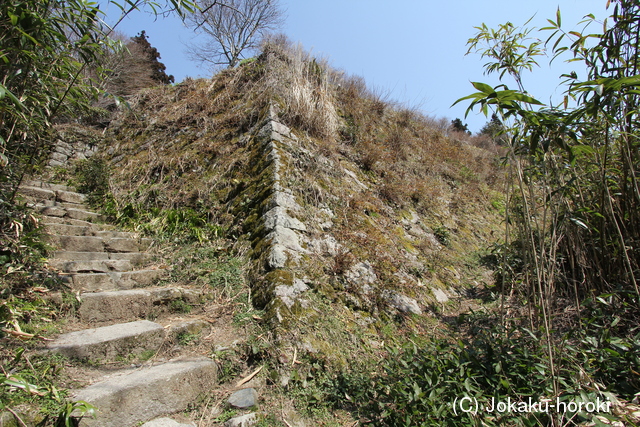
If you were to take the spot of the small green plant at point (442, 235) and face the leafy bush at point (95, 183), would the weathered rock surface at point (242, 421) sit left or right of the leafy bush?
left

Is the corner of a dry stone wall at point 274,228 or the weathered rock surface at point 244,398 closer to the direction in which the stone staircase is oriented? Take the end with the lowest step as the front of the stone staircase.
the weathered rock surface

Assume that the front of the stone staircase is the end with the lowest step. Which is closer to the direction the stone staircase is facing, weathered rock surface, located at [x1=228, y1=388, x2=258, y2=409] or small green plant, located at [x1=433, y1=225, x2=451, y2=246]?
the weathered rock surface

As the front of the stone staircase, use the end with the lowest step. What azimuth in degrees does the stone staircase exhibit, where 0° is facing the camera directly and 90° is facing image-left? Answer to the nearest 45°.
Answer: approximately 0°

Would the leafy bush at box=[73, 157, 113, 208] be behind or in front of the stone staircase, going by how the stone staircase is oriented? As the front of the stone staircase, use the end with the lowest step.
behind

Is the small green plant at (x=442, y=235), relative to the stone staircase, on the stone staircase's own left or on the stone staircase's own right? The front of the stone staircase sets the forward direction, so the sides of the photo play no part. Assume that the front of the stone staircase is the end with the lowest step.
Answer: on the stone staircase's own left
